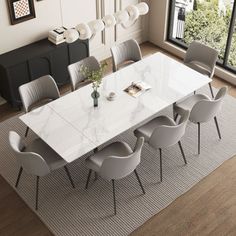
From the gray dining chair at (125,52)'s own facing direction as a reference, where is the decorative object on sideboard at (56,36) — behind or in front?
behind

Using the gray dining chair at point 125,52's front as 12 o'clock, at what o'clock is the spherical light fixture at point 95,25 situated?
The spherical light fixture is roughly at 2 o'clock from the gray dining chair.

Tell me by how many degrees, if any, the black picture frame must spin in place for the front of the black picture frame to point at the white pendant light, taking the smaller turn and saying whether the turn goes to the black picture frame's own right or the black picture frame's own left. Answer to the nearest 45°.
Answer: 0° — it already faces it

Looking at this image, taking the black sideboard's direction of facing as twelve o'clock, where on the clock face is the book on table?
The book on table is roughly at 12 o'clock from the black sideboard.

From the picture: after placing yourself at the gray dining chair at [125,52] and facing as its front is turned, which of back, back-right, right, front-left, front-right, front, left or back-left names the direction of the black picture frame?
back-right
